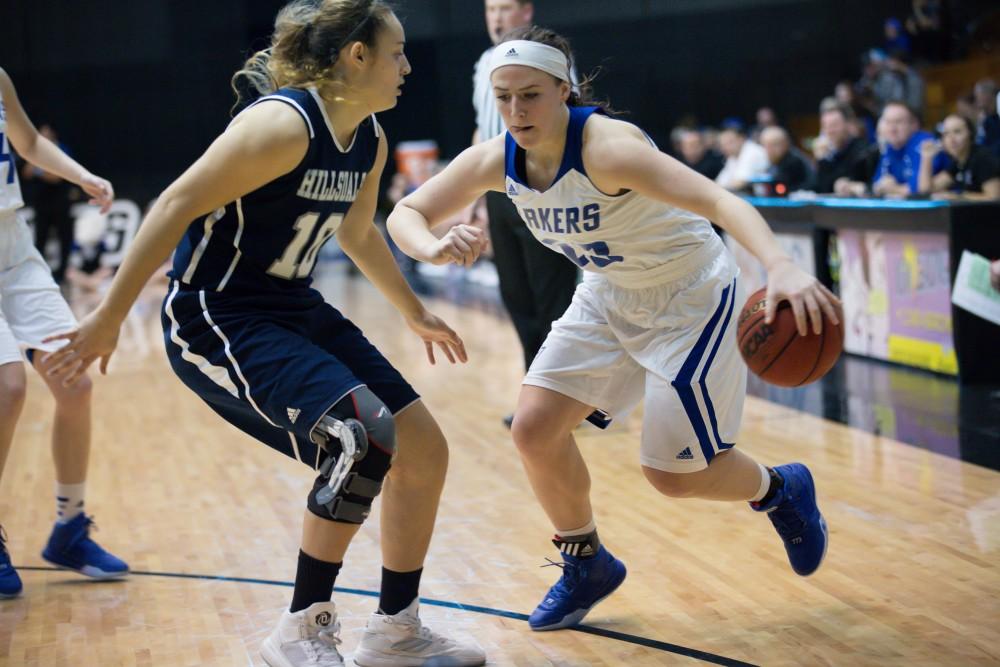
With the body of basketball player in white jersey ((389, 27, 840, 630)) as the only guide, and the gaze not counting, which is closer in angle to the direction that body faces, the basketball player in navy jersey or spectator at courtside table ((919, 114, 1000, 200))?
the basketball player in navy jersey

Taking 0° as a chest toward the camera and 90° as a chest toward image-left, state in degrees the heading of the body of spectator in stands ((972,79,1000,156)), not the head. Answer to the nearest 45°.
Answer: approximately 45°

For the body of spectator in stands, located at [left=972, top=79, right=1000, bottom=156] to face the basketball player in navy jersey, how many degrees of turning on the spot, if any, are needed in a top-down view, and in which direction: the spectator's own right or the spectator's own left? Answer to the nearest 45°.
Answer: approximately 45° to the spectator's own left

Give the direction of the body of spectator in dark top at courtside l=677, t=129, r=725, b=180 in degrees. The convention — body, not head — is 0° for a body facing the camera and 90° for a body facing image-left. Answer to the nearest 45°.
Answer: approximately 45°

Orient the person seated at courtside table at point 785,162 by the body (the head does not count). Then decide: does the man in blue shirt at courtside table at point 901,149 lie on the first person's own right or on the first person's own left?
on the first person's own left

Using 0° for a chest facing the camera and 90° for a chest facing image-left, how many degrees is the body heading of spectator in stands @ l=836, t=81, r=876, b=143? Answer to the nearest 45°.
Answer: approximately 45°

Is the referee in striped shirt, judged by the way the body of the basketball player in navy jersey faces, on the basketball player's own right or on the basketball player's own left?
on the basketball player's own left

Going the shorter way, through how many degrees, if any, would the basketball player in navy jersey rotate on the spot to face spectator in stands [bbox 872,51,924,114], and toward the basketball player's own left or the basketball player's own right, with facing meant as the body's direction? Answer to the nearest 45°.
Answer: approximately 90° to the basketball player's own left
